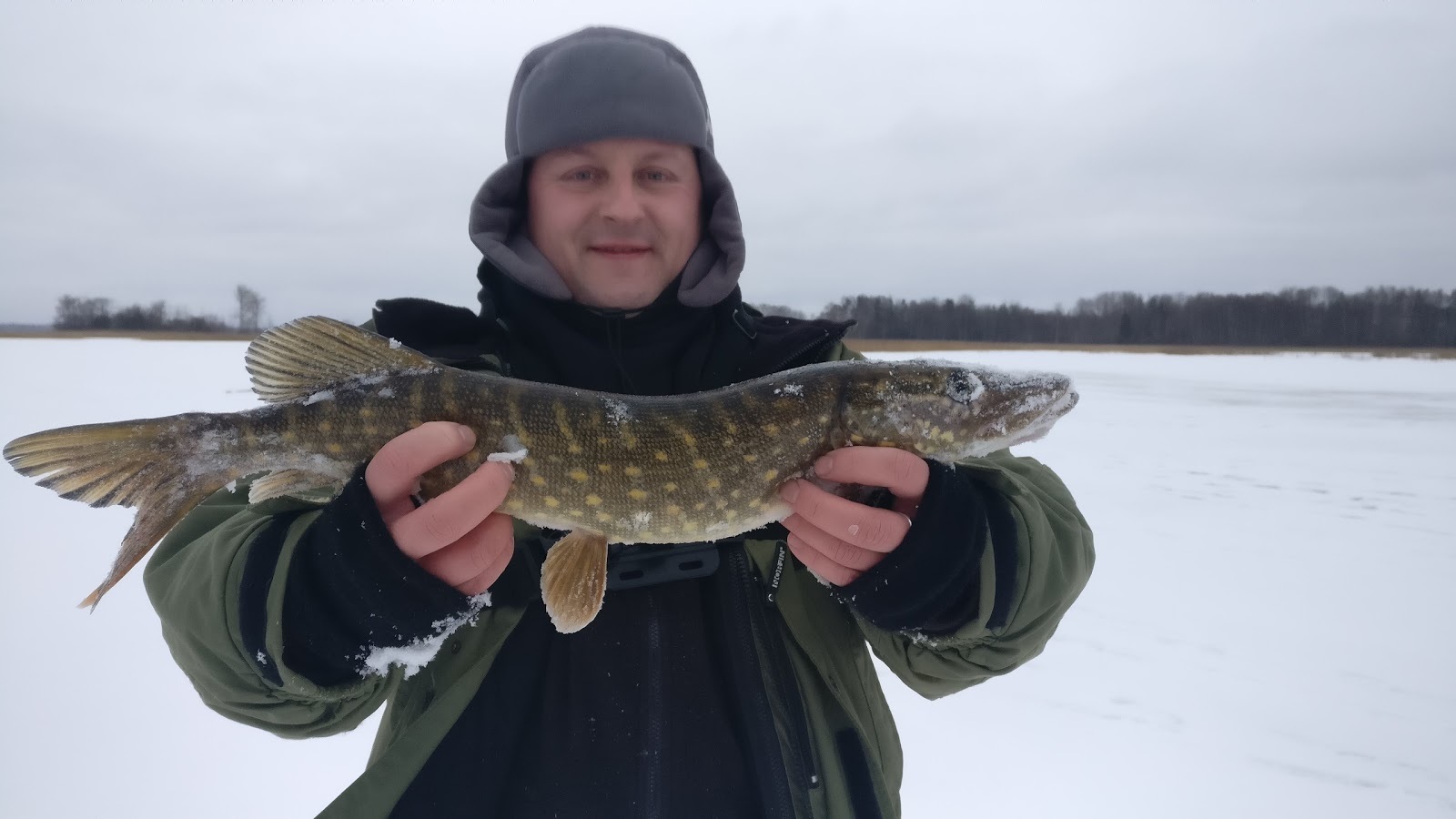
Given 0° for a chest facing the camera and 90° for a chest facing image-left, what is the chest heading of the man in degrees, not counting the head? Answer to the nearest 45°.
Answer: approximately 0°
